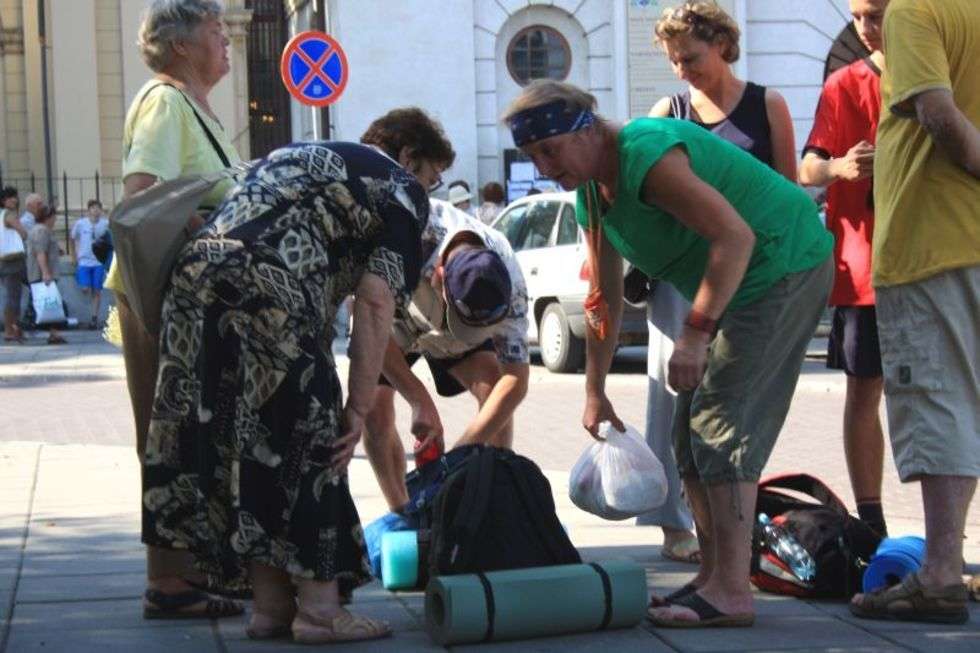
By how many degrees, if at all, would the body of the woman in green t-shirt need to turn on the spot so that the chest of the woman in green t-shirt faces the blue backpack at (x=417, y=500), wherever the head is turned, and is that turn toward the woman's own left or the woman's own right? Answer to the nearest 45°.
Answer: approximately 45° to the woman's own right

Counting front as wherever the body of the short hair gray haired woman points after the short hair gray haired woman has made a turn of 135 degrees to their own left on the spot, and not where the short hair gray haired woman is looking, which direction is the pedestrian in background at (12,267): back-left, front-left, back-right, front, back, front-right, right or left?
front-right

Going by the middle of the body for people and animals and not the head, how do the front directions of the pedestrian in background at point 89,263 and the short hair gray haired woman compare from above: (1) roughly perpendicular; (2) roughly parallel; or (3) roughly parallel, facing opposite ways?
roughly perpendicular

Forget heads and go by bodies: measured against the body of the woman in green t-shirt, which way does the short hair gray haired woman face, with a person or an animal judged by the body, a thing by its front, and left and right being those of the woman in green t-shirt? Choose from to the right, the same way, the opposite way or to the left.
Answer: the opposite way

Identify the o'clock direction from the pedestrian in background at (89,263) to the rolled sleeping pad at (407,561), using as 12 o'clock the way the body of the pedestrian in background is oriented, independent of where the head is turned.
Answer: The rolled sleeping pad is roughly at 12 o'clock from the pedestrian in background.

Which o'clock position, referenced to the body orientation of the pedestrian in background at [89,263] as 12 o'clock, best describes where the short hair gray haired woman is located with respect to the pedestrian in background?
The short hair gray haired woman is roughly at 12 o'clock from the pedestrian in background.

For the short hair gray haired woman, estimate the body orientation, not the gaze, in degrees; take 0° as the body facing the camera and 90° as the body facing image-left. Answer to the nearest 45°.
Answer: approximately 270°

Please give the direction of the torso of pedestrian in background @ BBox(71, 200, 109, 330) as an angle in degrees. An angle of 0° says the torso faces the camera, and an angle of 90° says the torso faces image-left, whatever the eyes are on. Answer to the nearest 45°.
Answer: approximately 0°

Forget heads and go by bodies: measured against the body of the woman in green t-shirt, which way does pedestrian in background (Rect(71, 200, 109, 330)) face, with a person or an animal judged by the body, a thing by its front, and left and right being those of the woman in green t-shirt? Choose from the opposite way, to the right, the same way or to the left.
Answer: to the left

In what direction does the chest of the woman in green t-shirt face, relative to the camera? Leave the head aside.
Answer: to the viewer's left
